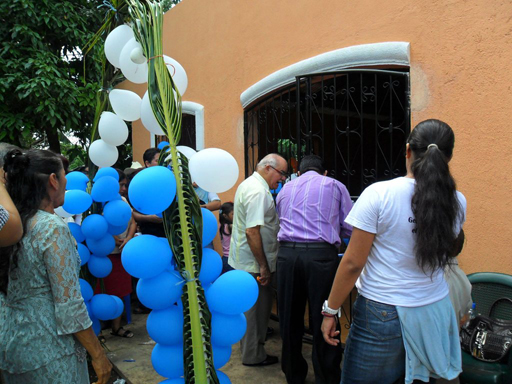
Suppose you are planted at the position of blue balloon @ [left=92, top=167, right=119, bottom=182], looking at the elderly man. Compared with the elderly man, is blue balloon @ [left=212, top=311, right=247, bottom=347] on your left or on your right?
right

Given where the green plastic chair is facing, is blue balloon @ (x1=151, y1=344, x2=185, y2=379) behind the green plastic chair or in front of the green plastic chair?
in front

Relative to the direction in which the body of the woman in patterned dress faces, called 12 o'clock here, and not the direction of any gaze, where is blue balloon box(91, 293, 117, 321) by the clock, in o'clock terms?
The blue balloon is roughly at 11 o'clock from the woman in patterned dress.

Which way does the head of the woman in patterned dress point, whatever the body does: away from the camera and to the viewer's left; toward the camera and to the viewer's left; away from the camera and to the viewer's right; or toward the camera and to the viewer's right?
away from the camera and to the viewer's right

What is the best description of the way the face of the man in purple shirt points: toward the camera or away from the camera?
away from the camera
